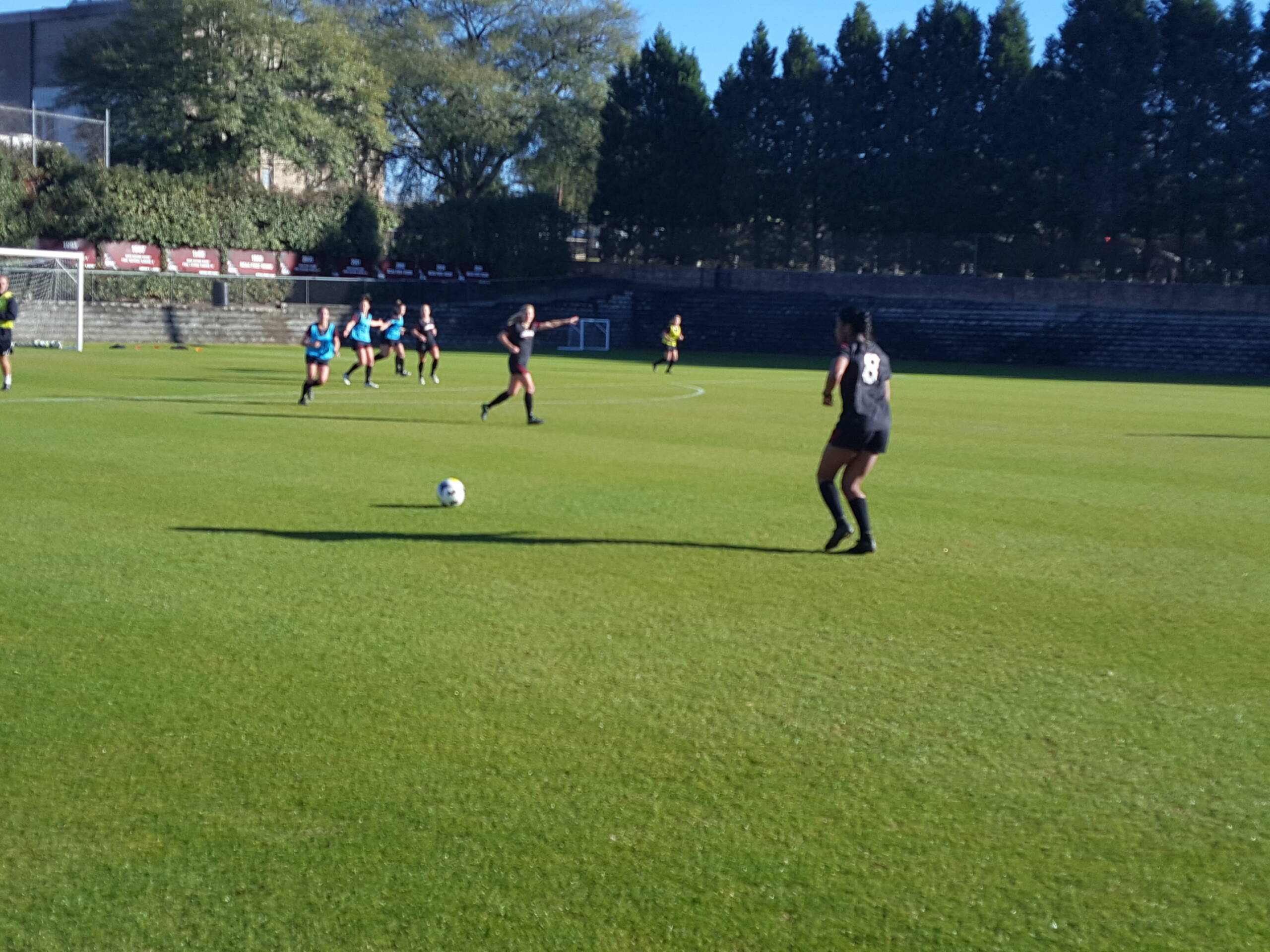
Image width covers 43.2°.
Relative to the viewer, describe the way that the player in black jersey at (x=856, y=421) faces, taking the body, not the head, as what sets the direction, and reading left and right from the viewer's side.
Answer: facing away from the viewer and to the left of the viewer

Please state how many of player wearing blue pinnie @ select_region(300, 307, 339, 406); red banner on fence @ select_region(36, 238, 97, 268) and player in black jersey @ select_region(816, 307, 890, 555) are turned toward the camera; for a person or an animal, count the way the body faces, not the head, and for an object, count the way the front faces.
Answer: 2

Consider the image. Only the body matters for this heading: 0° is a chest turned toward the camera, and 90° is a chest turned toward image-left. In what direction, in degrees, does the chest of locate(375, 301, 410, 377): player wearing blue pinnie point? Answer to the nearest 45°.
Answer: approximately 315°

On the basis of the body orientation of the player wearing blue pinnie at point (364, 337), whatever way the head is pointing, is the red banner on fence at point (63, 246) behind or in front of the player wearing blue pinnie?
behind

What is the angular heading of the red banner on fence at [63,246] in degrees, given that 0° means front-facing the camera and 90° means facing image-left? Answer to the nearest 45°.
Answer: approximately 0°

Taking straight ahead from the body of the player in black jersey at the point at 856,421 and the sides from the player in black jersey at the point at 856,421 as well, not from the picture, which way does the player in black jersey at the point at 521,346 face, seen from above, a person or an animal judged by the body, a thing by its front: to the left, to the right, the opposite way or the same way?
the opposite way

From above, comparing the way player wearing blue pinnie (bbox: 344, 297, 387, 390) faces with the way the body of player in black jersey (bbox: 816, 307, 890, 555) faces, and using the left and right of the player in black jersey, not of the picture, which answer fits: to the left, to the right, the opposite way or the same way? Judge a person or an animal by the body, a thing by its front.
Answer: the opposite way

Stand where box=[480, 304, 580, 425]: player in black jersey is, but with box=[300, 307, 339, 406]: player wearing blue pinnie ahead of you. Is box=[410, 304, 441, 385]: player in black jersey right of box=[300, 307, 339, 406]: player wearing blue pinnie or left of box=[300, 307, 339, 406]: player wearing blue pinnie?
right

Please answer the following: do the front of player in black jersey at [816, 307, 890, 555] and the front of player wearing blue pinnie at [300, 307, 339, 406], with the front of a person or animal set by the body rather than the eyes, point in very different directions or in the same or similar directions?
very different directions
